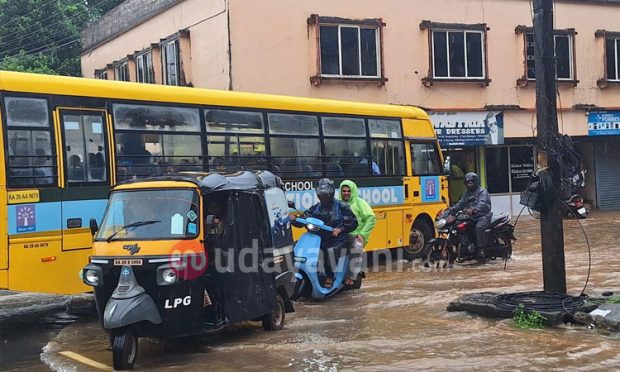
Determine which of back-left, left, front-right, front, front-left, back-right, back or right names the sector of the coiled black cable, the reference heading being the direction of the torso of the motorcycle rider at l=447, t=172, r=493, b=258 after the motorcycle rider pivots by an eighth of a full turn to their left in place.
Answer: front

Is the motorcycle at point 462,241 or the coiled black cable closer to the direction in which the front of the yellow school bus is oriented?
the motorcycle

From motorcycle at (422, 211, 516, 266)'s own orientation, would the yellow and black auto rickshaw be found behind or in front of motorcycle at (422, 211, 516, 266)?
in front

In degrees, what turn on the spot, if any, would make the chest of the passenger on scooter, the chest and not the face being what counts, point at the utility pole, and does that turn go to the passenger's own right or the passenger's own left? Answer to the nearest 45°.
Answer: approximately 90° to the passenger's own left

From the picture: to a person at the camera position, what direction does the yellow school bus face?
facing away from the viewer and to the right of the viewer

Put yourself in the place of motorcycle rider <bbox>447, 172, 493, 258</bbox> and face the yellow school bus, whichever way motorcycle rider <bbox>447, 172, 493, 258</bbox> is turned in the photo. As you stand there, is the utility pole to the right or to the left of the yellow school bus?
left

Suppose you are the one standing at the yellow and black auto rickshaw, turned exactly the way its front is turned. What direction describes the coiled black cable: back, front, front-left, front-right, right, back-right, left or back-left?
back-left

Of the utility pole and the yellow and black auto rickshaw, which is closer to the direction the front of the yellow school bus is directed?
the utility pole

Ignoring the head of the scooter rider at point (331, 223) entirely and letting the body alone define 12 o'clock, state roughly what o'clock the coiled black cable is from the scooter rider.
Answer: The coiled black cable is roughly at 9 o'clock from the scooter rider.
